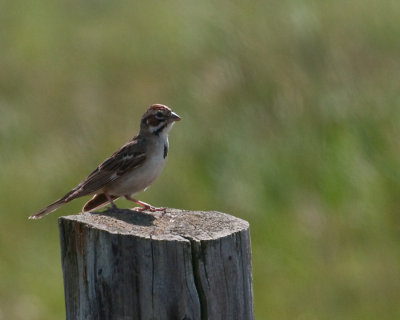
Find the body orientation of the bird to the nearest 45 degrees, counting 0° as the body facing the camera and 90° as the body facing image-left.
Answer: approximately 270°
